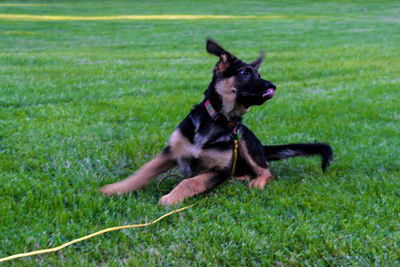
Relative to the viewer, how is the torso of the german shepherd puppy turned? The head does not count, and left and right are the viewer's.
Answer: facing the viewer and to the left of the viewer
